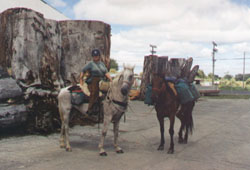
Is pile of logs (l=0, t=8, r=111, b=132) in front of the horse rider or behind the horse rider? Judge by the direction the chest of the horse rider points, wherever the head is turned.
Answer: behind

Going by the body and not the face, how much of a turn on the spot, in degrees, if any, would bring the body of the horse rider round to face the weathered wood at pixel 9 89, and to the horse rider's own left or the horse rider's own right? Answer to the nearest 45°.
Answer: approximately 180°

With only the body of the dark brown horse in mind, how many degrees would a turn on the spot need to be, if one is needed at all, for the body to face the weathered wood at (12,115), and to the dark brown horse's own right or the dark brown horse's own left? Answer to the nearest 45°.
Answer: approximately 45° to the dark brown horse's own right

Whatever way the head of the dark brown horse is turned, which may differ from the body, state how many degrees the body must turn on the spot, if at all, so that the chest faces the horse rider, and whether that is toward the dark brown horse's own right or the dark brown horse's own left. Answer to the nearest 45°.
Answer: approximately 45° to the dark brown horse's own right

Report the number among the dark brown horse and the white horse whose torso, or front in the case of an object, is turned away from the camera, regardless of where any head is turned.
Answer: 0

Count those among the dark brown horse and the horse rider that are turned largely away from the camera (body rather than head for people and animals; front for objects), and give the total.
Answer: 0

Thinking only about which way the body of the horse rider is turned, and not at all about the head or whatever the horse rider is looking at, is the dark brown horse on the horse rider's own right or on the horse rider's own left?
on the horse rider's own left

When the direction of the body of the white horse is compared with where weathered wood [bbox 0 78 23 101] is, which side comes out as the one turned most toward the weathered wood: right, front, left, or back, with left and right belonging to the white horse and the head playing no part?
back

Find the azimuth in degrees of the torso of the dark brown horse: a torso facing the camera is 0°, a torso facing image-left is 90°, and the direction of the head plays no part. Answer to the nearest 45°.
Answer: approximately 45°

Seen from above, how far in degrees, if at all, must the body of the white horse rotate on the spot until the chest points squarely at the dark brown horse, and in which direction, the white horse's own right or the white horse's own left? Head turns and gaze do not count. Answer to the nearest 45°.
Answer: approximately 45° to the white horse's own left

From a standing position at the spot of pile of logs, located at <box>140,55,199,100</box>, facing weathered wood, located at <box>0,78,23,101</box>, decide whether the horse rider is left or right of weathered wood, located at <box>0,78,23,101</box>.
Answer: left

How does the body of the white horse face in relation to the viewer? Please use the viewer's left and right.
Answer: facing the viewer and to the right of the viewer

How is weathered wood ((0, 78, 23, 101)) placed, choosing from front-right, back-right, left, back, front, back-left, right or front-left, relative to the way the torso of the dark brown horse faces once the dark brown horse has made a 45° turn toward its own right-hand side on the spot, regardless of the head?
front
